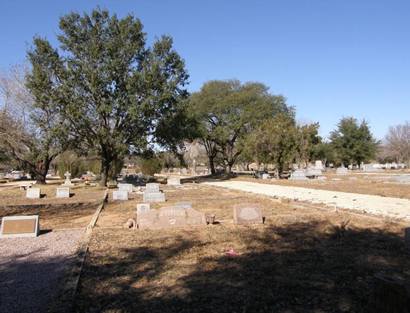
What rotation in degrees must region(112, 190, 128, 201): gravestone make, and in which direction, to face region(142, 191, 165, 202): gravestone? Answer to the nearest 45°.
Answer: approximately 45° to its left

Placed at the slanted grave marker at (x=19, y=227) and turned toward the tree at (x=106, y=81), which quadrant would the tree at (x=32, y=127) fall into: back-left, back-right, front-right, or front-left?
front-left

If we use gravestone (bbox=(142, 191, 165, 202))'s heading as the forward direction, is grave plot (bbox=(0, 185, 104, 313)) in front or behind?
in front

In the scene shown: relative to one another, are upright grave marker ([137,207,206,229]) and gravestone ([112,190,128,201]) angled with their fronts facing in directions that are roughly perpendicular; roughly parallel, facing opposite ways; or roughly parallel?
roughly parallel

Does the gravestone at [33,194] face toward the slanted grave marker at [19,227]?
yes

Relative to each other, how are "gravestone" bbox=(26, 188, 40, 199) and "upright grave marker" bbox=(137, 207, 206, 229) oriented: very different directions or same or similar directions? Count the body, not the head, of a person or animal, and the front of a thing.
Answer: same or similar directions

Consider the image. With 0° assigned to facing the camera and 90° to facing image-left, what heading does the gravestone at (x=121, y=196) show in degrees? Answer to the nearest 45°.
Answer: approximately 0°

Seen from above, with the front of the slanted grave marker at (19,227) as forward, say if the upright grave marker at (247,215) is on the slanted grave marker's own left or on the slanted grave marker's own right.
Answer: on the slanted grave marker's own left

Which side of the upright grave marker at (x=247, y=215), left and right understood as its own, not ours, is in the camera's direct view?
front

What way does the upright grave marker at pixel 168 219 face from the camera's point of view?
toward the camera

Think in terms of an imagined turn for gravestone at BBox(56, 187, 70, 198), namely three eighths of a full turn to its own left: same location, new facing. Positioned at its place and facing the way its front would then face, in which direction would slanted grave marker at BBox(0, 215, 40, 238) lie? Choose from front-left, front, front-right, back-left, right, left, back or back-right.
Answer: back-right

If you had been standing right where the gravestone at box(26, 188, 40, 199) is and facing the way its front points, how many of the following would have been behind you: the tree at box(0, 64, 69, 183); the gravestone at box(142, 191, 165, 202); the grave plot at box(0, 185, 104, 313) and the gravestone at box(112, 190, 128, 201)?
1
